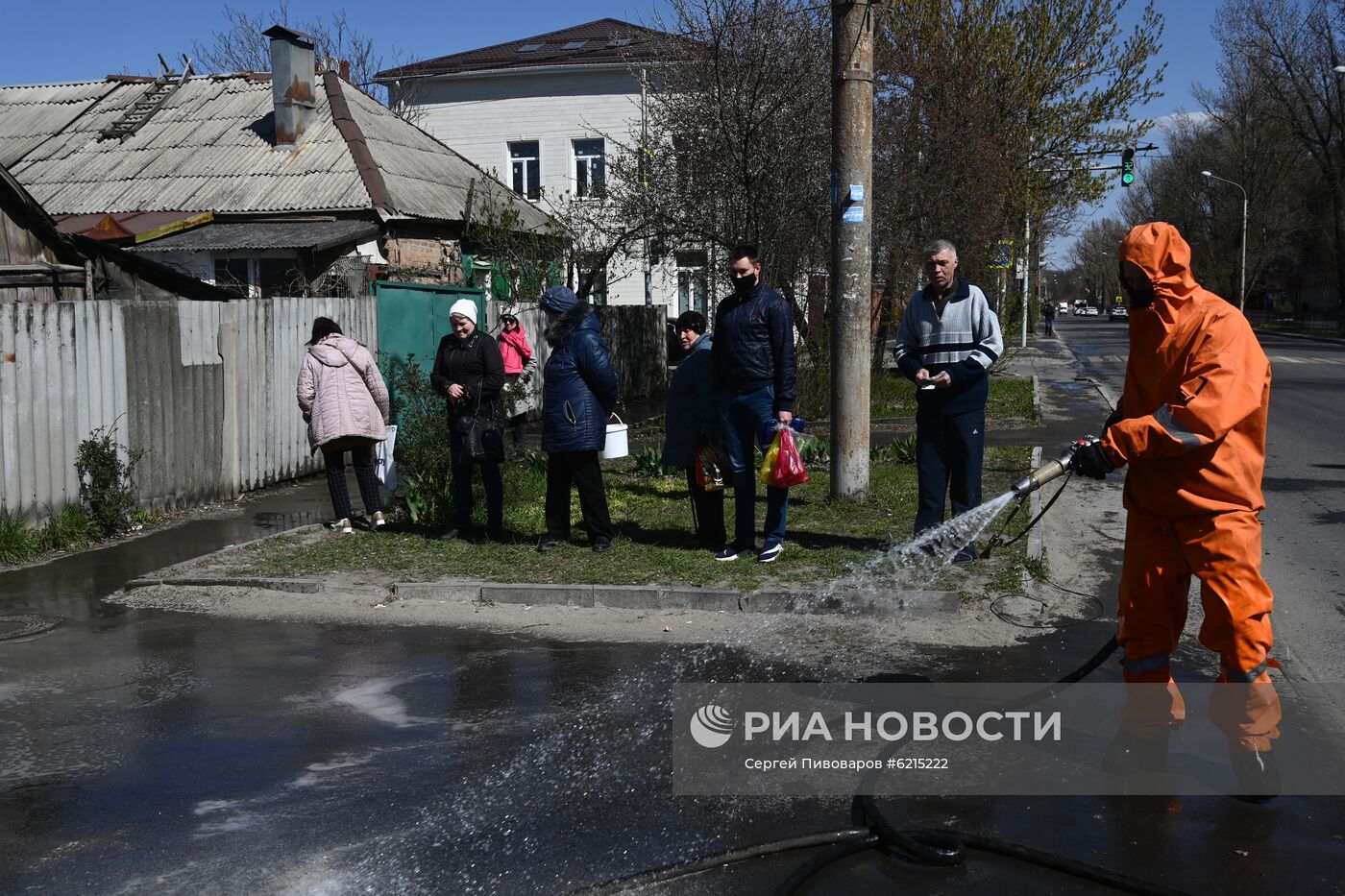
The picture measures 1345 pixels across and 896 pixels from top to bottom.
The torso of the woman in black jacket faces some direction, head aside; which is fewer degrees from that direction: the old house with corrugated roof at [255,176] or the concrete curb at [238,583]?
the concrete curb

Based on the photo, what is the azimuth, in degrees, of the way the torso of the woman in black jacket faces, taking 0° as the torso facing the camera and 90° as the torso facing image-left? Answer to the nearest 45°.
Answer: approximately 45°

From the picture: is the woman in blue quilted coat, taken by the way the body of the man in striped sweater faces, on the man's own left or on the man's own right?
on the man's own right

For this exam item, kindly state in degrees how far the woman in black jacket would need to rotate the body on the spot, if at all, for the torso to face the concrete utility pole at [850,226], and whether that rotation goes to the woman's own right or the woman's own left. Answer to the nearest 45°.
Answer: approximately 135° to the woman's own left

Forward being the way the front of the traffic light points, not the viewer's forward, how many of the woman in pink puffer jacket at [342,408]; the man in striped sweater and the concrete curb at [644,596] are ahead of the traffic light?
3

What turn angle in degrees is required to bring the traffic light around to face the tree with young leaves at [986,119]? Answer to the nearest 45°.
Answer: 0° — it already faces it

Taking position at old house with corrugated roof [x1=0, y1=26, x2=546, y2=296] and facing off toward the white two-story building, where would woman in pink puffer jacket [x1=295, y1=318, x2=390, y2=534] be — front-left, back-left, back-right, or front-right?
back-right

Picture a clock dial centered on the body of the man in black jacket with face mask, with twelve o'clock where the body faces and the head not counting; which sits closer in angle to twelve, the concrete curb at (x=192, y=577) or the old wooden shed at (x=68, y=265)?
the concrete curb

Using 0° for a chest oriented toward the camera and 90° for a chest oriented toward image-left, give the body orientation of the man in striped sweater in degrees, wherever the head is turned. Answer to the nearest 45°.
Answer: approximately 45°

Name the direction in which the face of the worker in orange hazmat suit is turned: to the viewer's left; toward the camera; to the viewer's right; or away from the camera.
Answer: to the viewer's left
